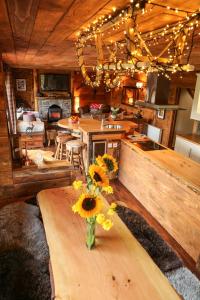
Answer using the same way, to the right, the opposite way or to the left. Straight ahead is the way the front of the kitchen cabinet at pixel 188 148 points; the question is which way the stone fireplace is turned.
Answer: to the left

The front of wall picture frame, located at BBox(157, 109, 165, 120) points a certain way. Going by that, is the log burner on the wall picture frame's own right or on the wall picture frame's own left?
on the wall picture frame's own right

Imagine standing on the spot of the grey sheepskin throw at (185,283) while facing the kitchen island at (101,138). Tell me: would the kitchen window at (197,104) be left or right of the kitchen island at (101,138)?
right

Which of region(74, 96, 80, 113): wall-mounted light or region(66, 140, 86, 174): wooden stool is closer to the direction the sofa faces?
the wooden stool

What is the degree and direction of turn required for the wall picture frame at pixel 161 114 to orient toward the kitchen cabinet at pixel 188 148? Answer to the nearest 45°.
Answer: approximately 45° to its left

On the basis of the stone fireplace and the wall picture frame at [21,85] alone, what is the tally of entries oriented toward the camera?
2

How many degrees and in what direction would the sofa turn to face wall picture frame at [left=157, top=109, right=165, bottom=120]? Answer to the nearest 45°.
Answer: approximately 45° to its left
